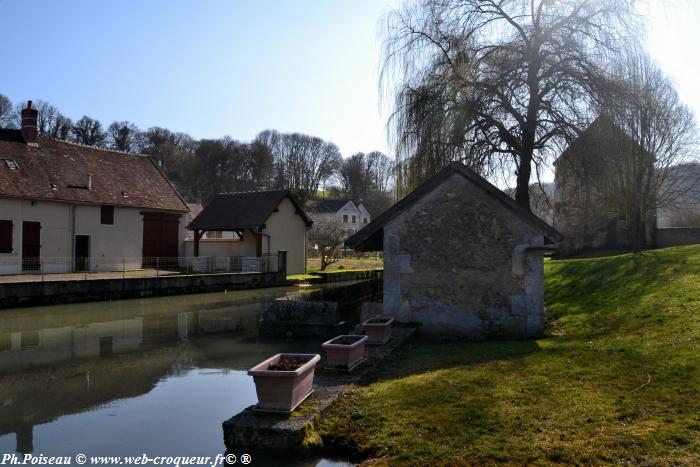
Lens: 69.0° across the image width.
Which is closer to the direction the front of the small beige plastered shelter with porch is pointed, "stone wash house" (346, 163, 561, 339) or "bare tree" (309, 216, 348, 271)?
the stone wash house

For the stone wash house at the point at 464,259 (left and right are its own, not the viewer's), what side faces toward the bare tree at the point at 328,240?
right

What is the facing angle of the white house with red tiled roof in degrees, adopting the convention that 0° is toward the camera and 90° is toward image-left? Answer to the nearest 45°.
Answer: approximately 315°

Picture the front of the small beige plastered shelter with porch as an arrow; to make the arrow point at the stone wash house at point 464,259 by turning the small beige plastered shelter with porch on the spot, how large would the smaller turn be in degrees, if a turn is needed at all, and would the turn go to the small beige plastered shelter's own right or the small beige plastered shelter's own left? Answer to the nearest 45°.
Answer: approximately 45° to the small beige plastered shelter's own left

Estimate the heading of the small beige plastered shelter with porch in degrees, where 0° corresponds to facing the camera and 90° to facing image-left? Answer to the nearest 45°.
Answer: approximately 45°

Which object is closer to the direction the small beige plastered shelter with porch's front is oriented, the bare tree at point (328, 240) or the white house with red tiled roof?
the white house with red tiled roof

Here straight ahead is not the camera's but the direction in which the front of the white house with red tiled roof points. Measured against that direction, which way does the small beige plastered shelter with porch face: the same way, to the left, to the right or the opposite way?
to the right

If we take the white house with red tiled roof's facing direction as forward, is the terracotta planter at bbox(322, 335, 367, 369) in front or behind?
in front

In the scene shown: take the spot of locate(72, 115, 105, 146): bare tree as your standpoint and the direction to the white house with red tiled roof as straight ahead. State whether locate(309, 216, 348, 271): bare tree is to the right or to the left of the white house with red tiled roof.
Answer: left
